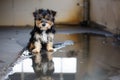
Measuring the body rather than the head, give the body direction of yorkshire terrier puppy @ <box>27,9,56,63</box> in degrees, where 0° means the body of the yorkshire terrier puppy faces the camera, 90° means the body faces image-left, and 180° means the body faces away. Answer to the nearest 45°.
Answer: approximately 0°
